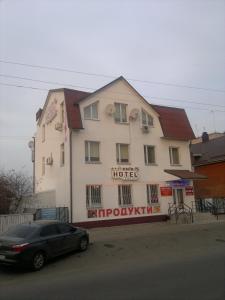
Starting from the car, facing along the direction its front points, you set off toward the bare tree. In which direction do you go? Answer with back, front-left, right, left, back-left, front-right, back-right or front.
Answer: front-left

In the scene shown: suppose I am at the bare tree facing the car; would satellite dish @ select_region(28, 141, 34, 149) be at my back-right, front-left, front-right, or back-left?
back-left

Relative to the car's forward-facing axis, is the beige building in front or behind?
in front

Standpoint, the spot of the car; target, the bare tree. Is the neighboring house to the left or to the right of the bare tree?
right

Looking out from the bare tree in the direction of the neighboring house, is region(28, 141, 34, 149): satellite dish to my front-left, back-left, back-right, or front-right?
front-left

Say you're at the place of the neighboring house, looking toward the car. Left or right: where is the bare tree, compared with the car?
right

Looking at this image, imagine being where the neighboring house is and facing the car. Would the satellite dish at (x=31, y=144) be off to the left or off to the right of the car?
right

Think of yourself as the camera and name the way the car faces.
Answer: facing away from the viewer and to the right of the viewer

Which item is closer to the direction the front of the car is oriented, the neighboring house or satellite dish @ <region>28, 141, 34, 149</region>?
the neighboring house

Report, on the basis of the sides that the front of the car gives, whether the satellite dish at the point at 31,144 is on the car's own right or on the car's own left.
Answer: on the car's own left

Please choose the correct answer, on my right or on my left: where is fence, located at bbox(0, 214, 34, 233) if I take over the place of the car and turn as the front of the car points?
on my left
